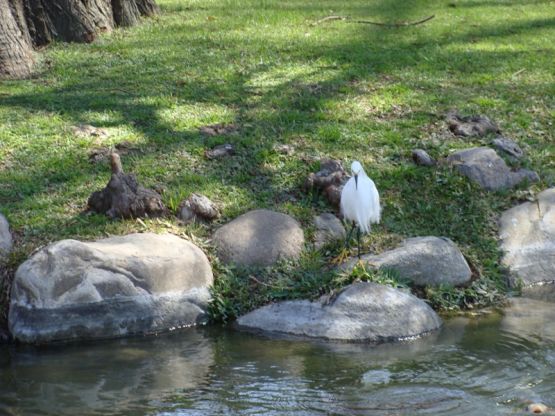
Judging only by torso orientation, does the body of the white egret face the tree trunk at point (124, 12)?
no

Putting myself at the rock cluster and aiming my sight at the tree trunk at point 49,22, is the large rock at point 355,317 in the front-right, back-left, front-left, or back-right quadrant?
back-left

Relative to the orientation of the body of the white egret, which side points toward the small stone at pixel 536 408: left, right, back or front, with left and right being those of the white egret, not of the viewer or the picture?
front

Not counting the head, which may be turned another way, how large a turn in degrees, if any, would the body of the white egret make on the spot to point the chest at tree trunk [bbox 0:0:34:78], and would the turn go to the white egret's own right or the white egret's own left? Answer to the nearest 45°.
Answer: approximately 135° to the white egret's own right

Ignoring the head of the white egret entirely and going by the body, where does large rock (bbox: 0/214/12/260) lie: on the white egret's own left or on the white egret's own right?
on the white egret's own right

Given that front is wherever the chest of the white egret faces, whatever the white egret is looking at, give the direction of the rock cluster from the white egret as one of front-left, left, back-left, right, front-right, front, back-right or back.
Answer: back

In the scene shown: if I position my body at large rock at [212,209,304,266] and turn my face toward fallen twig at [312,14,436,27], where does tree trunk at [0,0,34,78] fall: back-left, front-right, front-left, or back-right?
front-left

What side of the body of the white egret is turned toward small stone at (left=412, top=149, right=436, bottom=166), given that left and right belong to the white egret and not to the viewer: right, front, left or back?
back

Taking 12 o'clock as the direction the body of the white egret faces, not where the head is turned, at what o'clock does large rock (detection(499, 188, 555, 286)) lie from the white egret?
The large rock is roughly at 8 o'clock from the white egret.

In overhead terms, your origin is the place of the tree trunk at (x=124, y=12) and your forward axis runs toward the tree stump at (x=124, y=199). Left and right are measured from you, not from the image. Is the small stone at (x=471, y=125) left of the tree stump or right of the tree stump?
left

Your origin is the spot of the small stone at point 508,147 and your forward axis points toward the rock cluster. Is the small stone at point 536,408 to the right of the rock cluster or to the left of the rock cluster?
left

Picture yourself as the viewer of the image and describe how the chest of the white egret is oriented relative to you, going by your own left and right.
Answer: facing the viewer

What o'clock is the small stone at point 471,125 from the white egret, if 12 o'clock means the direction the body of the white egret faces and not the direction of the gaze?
The small stone is roughly at 7 o'clock from the white egret.
